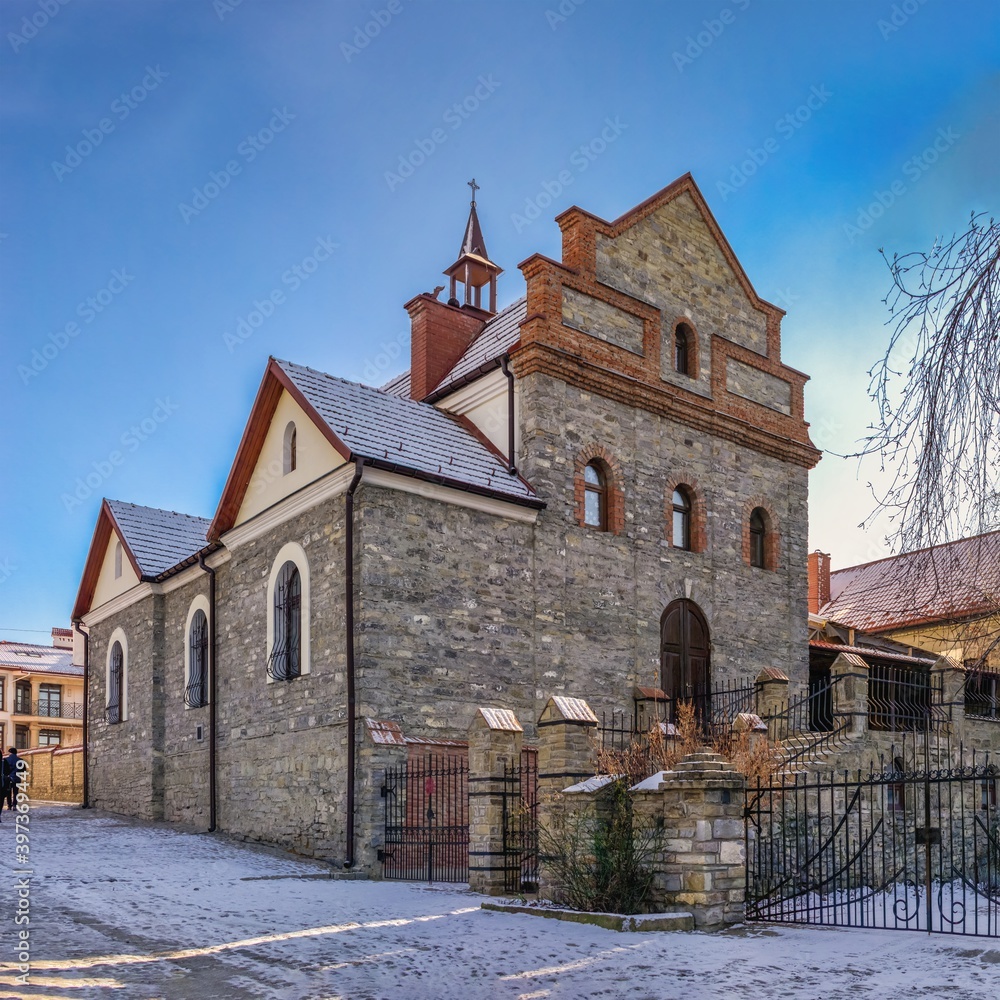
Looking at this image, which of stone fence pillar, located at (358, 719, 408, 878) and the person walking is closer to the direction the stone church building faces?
the stone fence pillar

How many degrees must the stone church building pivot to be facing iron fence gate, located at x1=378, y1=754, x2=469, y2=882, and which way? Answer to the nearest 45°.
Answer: approximately 45° to its right

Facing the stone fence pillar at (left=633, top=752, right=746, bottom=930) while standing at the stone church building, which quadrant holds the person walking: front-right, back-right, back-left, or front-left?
back-right

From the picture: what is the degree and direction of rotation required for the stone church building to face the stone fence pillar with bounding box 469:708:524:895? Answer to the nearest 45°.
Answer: approximately 45° to its right

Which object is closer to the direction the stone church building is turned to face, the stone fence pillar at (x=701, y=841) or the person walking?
the stone fence pillar
